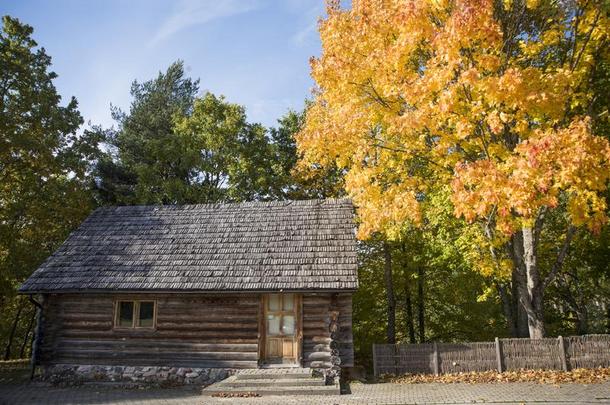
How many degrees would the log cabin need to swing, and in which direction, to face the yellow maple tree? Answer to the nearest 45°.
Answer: approximately 45° to its left

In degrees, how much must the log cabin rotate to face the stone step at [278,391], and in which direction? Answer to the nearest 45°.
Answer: approximately 45° to its left

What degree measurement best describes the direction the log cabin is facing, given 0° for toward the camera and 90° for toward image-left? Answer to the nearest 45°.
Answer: approximately 0°

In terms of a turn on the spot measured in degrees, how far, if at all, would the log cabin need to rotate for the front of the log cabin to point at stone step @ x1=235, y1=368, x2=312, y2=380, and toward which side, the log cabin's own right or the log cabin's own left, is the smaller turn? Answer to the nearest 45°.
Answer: approximately 45° to the log cabin's own left

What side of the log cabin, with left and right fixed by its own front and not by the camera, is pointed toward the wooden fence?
left
